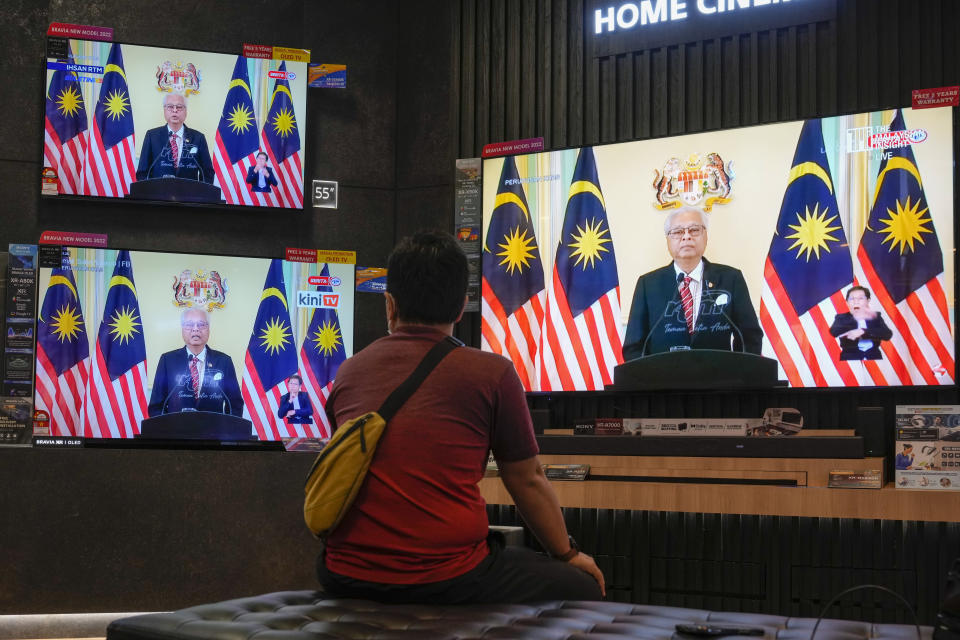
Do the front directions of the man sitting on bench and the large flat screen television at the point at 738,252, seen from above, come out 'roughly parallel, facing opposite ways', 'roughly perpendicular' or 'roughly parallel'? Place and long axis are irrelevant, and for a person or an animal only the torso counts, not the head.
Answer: roughly parallel, facing opposite ways

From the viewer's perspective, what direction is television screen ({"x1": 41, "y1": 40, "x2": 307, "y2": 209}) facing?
toward the camera

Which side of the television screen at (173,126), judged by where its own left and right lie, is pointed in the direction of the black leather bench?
front

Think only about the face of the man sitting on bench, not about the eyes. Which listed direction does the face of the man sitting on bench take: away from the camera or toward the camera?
away from the camera

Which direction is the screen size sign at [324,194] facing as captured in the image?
toward the camera

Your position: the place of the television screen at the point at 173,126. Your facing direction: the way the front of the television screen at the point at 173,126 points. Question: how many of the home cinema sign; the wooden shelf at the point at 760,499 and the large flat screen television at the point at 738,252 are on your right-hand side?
0

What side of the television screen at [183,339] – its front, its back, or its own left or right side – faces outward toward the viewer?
front

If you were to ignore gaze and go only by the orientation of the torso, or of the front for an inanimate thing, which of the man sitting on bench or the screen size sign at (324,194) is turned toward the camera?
the screen size sign

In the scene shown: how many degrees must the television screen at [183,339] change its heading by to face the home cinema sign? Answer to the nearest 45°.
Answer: approximately 90° to its left

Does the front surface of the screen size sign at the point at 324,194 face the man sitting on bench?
yes

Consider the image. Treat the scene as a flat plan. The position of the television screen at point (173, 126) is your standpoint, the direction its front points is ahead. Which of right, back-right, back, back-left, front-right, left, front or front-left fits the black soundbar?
front-left

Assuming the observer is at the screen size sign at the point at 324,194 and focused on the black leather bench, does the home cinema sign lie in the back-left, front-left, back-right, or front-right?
front-left

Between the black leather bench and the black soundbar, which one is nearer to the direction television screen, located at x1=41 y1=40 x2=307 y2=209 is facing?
the black leather bench

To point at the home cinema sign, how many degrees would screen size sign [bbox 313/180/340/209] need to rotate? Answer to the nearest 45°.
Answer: approximately 45° to its left

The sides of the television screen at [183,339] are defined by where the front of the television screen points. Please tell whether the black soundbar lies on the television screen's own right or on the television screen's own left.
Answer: on the television screen's own left

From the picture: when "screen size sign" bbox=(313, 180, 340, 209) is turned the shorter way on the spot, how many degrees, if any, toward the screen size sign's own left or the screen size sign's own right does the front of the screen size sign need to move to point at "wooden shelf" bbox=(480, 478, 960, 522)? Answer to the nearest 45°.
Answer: approximately 45° to the screen size sign's own left
